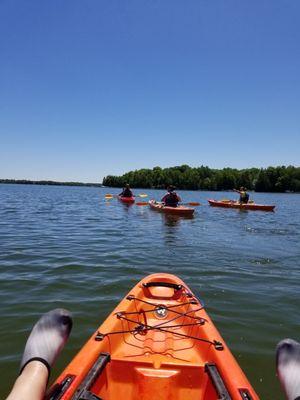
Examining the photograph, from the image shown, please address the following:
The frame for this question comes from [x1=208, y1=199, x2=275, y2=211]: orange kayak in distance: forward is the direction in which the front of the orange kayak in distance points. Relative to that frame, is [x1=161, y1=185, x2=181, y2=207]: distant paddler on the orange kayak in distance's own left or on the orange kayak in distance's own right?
on the orange kayak in distance's own left

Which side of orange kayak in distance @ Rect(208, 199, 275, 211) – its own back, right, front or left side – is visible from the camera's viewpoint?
left

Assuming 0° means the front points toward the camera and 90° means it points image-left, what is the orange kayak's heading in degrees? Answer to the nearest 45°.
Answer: approximately 180°

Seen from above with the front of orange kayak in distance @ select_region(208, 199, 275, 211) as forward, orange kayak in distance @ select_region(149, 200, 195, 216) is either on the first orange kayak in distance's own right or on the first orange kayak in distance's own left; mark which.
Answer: on the first orange kayak in distance's own left

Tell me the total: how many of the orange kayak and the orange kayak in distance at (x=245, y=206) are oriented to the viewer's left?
1

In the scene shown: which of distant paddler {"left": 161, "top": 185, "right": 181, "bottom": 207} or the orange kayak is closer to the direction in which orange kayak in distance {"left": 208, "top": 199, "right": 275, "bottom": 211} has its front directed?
the distant paddler

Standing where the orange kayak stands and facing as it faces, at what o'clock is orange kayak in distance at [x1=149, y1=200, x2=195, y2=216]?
The orange kayak in distance is roughly at 12 o'clock from the orange kayak.

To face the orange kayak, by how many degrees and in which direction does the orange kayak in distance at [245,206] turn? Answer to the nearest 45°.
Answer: approximately 90° to its left

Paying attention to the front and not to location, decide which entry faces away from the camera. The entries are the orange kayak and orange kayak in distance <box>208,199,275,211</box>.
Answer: the orange kayak

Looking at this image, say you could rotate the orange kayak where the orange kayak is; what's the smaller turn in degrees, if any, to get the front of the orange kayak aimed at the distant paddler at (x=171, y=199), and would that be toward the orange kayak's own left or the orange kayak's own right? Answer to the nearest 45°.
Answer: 0° — it already faces them

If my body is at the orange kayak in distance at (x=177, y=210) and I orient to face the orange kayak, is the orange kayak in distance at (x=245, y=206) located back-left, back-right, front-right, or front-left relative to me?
back-left

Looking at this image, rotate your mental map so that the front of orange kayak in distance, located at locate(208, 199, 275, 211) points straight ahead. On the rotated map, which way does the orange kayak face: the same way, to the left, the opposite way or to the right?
to the right
